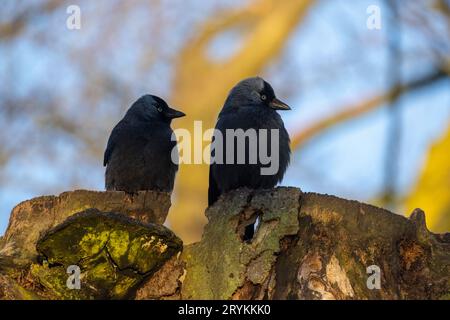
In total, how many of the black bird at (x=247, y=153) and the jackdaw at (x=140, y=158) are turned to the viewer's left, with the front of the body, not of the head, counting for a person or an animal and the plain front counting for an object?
0
